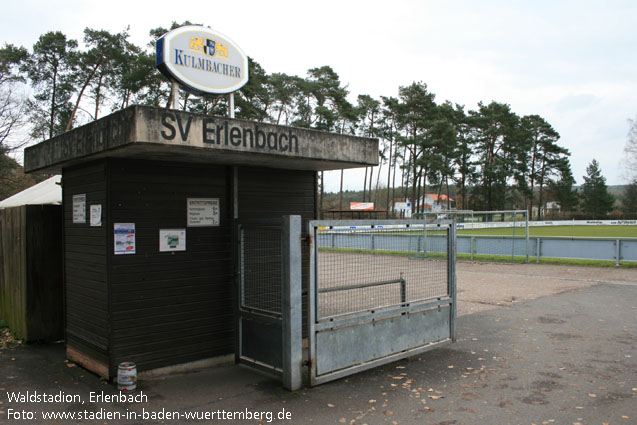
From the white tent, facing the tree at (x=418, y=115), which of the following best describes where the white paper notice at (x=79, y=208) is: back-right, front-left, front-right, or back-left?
back-right

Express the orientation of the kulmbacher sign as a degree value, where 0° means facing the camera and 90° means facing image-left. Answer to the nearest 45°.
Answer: approximately 315°

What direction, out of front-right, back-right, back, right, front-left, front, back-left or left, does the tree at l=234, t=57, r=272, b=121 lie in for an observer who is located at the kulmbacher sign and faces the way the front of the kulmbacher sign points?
back-left

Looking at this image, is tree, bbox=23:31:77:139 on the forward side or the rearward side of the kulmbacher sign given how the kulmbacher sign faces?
on the rearward side

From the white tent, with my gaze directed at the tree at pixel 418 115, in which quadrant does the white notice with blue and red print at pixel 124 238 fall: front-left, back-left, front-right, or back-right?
back-right
